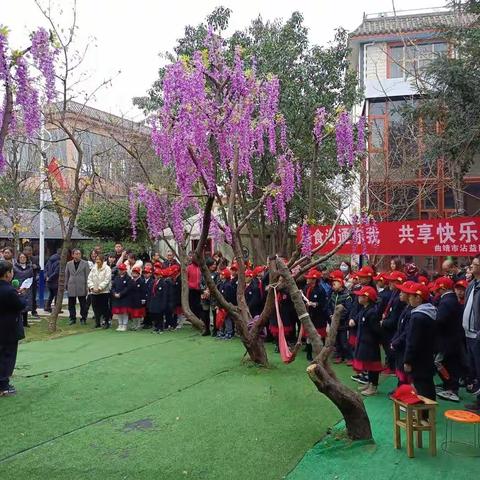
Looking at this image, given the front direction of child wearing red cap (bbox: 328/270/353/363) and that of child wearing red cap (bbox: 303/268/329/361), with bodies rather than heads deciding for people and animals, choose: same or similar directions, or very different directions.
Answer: same or similar directions

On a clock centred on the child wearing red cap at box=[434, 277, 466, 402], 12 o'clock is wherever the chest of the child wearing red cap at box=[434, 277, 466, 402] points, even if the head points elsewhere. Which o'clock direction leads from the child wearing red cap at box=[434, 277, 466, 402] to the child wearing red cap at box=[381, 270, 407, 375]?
the child wearing red cap at box=[381, 270, 407, 375] is roughly at 12 o'clock from the child wearing red cap at box=[434, 277, 466, 402].

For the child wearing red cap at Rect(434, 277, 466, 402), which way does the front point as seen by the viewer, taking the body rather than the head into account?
to the viewer's left

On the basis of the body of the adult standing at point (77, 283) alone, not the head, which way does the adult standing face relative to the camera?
toward the camera

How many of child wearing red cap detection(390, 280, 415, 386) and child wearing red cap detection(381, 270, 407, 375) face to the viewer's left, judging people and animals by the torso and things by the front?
2

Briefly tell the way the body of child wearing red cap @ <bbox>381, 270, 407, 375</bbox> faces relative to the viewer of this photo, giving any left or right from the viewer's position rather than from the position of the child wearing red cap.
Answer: facing to the left of the viewer

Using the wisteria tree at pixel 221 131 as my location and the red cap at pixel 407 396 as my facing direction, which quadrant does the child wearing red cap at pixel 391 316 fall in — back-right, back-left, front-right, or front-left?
front-left

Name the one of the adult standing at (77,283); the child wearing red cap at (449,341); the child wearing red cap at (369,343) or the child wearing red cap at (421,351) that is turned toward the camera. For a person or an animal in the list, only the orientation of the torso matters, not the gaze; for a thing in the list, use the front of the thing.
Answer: the adult standing

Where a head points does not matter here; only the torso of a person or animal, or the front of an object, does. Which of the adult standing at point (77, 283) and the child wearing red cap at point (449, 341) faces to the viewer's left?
the child wearing red cap

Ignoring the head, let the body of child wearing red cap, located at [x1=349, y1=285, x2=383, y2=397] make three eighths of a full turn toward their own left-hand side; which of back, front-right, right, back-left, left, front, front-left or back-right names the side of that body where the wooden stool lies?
front-right

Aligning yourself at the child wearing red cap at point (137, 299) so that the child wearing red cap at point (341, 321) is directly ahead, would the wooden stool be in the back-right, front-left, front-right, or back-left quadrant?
front-right

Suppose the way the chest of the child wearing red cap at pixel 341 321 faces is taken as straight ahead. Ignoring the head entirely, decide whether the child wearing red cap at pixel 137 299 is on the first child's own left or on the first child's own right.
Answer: on the first child's own right

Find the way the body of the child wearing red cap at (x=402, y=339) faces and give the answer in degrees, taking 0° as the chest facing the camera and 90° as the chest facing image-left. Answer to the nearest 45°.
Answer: approximately 90°

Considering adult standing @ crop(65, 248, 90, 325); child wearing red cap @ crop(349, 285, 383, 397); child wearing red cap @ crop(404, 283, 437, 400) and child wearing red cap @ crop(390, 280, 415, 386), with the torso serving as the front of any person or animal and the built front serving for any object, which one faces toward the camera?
the adult standing

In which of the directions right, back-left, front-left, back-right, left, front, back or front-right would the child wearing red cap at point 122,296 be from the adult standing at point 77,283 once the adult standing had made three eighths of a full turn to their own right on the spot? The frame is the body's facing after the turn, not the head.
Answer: back

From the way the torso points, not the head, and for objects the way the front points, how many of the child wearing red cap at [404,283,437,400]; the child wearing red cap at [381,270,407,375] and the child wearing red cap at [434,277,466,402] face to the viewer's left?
3
